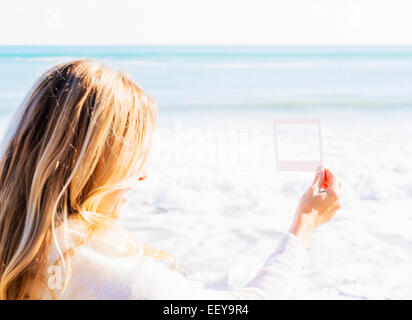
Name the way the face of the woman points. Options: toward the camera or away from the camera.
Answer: away from the camera

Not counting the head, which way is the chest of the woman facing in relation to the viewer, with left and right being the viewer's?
facing away from the viewer and to the right of the viewer
